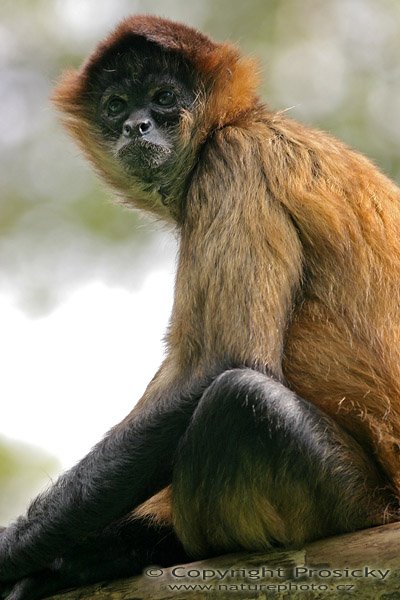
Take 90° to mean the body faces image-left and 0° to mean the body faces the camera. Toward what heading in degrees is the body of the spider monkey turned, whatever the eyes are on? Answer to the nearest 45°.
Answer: approximately 90°
